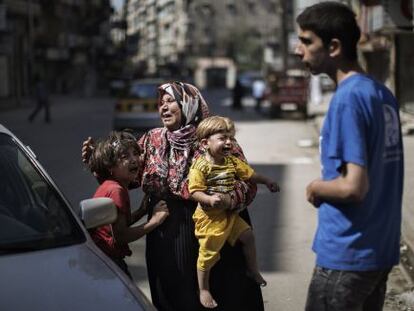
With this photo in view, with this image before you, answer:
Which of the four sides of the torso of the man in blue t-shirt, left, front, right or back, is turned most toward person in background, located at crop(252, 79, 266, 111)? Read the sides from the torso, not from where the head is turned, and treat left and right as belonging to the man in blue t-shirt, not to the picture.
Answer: right

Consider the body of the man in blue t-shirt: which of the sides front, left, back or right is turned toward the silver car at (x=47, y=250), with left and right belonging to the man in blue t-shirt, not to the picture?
front

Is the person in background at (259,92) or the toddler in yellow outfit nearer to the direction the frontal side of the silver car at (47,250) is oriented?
the toddler in yellow outfit

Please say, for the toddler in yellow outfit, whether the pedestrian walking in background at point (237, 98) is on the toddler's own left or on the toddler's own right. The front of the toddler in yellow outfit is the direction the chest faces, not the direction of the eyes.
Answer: on the toddler's own left

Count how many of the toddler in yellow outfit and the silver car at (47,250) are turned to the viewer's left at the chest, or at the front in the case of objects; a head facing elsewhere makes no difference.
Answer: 0

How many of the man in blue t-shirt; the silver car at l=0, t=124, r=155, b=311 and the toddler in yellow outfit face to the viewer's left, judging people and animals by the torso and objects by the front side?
1

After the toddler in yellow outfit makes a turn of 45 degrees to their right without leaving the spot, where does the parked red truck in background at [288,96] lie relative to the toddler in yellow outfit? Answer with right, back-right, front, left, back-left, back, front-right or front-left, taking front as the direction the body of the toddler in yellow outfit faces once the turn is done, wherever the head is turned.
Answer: back

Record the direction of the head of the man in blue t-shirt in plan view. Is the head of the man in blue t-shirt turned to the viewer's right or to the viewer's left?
to the viewer's left

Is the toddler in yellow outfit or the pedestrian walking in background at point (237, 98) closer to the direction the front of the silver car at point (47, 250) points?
the toddler in yellow outfit

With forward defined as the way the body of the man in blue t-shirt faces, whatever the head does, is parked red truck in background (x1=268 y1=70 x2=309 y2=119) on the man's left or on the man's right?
on the man's right

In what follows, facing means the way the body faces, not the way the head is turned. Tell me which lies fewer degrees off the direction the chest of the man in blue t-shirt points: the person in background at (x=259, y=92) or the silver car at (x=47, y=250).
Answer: the silver car

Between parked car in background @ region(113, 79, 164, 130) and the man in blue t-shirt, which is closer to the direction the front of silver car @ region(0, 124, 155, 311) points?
the man in blue t-shirt

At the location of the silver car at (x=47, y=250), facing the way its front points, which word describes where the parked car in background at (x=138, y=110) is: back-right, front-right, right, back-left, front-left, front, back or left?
back-left

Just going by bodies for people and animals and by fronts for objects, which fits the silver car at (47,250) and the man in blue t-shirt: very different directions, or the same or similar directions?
very different directions

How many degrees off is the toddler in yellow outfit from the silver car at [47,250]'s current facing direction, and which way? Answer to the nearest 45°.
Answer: approximately 90° to its left

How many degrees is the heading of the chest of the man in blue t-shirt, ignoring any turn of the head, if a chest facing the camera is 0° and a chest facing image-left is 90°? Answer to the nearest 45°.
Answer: approximately 90°

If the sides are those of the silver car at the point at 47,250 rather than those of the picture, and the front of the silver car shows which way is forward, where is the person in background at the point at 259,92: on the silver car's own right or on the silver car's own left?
on the silver car's own left
